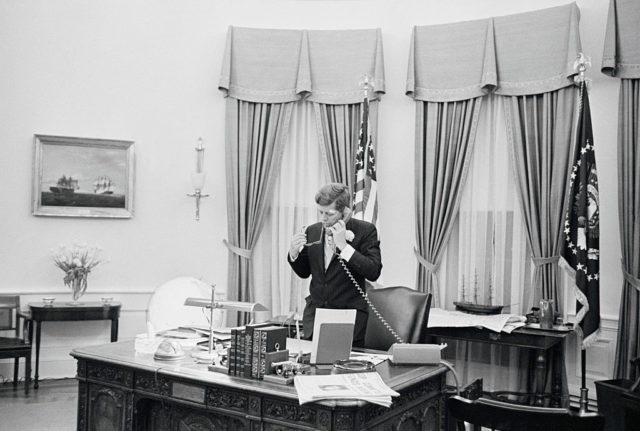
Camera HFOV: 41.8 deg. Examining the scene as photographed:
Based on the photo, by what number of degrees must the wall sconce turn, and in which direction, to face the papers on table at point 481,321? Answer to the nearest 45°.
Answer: approximately 45° to its left

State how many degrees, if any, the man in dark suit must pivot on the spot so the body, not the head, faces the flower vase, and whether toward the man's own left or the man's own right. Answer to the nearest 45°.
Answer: approximately 90° to the man's own right

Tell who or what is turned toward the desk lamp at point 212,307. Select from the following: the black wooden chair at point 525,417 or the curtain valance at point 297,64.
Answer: the curtain valance
